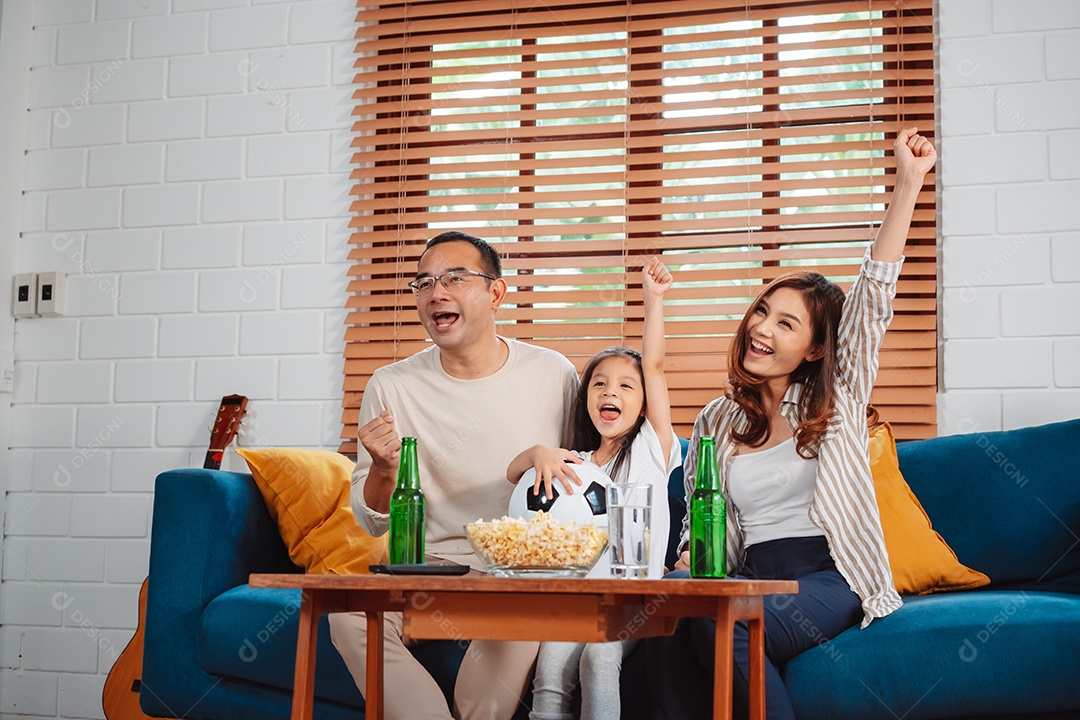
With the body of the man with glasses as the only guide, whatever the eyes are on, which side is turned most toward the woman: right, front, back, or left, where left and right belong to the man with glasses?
left

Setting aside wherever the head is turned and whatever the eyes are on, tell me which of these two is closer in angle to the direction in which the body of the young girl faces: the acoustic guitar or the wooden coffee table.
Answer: the wooden coffee table

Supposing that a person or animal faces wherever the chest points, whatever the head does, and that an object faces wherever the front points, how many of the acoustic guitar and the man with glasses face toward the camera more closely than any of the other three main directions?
2

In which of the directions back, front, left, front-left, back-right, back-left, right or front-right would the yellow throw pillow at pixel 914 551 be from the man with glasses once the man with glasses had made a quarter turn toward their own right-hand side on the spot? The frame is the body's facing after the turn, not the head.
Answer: back

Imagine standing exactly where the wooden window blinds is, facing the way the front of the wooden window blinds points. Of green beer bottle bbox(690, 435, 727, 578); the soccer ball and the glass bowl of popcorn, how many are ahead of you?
3

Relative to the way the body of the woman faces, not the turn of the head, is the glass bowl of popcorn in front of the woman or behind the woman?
in front

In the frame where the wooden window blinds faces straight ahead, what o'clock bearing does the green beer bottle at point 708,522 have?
The green beer bottle is roughly at 12 o'clock from the wooden window blinds.

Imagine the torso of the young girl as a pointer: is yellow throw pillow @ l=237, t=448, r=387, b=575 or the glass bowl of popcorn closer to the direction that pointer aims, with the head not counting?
the glass bowl of popcorn

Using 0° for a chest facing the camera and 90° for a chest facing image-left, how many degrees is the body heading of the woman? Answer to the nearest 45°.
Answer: approximately 45°
